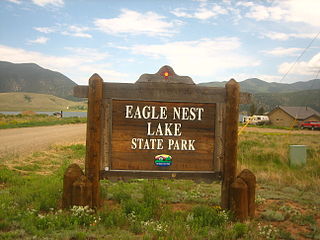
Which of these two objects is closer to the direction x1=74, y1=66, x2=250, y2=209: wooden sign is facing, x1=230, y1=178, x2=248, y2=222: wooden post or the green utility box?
the wooden post

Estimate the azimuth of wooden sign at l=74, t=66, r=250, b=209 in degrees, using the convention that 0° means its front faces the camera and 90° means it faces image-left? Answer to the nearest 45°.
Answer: approximately 0°

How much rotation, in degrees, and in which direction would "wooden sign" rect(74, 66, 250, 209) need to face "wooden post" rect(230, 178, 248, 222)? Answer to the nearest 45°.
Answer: approximately 90° to its left

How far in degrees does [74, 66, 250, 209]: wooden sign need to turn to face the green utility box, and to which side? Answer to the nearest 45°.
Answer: approximately 135° to its left
